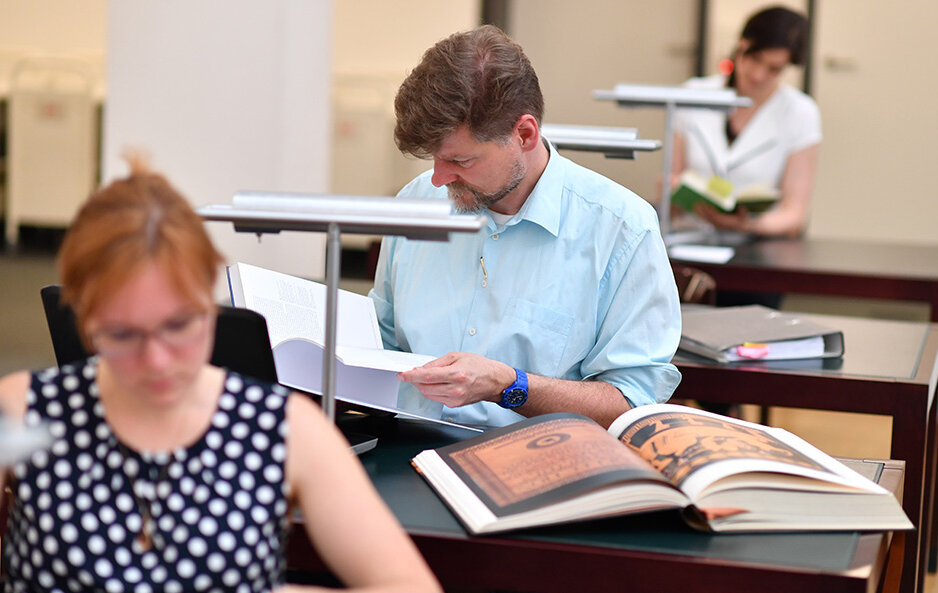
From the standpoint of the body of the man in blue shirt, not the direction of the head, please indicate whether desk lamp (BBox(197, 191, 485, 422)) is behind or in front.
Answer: in front

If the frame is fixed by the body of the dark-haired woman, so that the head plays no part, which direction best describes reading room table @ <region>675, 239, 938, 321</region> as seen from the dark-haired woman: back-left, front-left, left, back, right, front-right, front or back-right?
front-left

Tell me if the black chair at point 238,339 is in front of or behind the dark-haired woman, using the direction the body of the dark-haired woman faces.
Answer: in front

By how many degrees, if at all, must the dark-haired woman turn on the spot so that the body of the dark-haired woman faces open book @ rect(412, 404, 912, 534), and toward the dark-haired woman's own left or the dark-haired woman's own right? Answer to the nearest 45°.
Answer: approximately 45° to the dark-haired woman's own left

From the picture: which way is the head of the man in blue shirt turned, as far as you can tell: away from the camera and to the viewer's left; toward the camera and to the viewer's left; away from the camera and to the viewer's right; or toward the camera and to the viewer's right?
toward the camera and to the viewer's left

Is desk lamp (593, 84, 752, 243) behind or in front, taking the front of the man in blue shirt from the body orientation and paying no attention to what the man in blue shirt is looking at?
behind

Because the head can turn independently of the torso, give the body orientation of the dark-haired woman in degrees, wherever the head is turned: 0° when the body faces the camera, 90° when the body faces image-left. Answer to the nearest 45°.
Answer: approximately 45°

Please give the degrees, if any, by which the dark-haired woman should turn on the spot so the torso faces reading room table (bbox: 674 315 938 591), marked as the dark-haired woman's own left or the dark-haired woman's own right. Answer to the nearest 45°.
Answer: approximately 45° to the dark-haired woman's own left

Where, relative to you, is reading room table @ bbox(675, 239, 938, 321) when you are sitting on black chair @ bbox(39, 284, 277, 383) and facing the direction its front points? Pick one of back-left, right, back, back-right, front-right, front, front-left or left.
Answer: back-left
